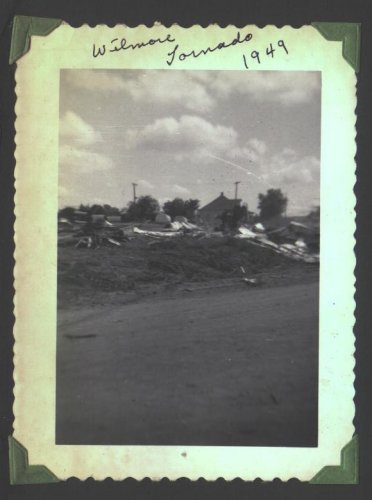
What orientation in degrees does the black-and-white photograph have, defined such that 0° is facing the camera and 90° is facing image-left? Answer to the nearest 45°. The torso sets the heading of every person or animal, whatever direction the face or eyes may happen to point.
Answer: approximately 0°
